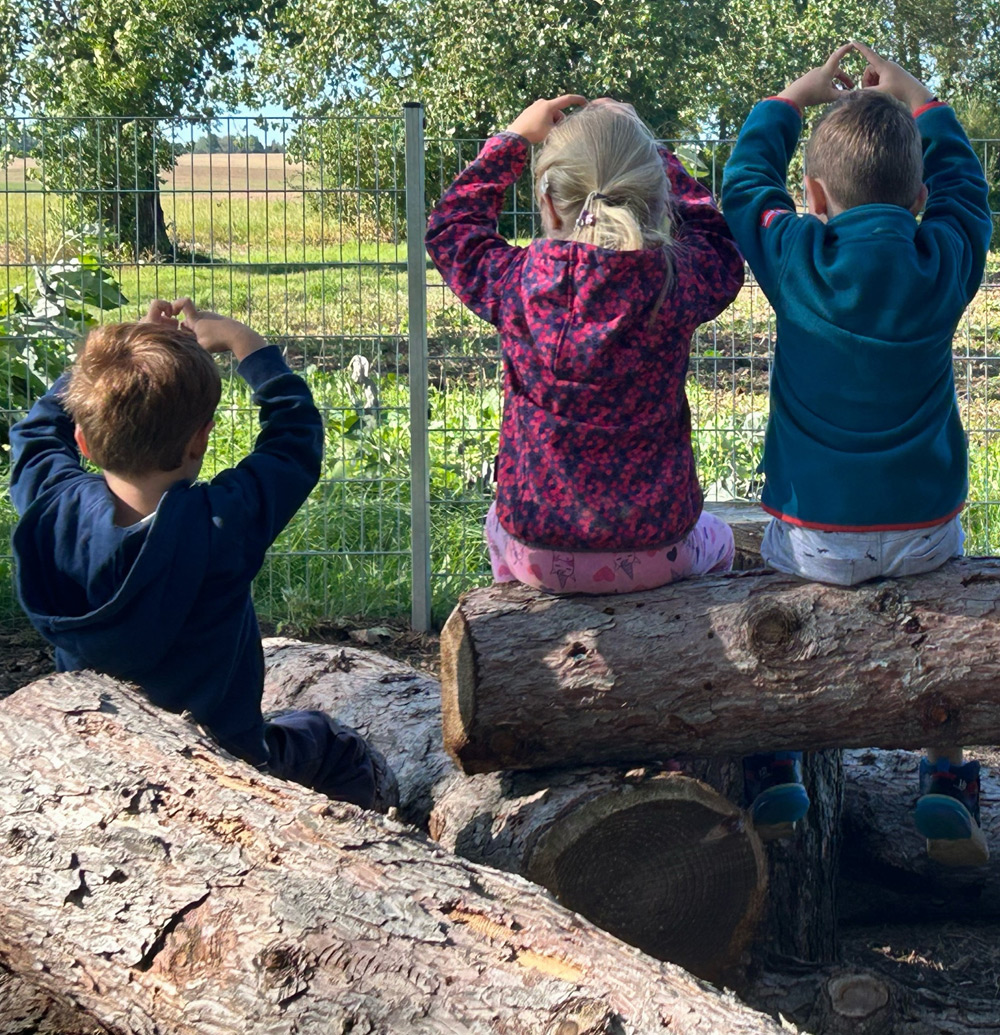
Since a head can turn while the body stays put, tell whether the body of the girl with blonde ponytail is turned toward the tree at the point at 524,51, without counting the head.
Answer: yes

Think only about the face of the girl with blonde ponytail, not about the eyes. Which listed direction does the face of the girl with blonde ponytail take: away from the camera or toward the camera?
away from the camera

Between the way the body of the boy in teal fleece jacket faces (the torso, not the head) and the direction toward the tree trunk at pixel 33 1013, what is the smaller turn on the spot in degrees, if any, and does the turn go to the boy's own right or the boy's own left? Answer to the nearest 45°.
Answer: approximately 135° to the boy's own left

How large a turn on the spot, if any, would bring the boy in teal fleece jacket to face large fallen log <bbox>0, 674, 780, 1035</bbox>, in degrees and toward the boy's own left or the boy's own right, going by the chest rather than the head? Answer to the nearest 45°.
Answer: approximately 135° to the boy's own left

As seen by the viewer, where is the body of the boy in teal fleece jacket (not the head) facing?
away from the camera

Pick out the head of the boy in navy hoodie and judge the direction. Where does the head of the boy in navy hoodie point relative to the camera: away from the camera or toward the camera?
away from the camera

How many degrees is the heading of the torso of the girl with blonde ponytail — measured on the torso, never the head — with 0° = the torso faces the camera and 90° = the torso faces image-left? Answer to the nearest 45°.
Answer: approximately 180°

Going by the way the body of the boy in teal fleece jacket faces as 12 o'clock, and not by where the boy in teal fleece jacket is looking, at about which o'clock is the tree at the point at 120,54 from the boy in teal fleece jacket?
The tree is roughly at 11 o'clock from the boy in teal fleece jacket.

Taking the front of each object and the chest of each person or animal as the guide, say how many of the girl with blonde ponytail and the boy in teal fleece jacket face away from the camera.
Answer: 2
